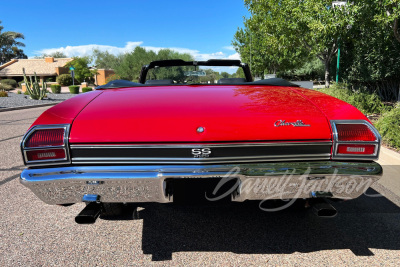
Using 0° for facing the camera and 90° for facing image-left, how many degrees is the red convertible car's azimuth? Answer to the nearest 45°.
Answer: approximately 180°

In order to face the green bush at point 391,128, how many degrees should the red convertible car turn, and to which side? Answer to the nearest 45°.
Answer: approximately 45° to its right

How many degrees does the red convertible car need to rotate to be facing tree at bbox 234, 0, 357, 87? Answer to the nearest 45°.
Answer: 0° — it already faces it
